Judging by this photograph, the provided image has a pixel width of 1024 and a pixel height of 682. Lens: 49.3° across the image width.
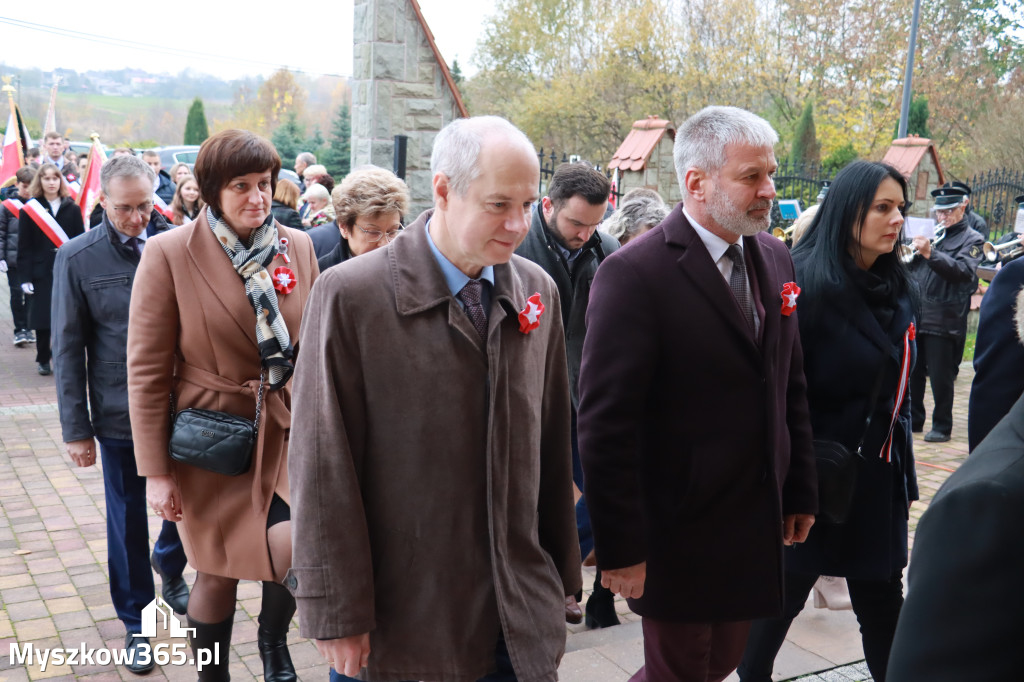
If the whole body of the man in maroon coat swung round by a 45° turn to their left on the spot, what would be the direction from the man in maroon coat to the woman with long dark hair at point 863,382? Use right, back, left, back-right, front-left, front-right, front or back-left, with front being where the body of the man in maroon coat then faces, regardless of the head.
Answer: front-left

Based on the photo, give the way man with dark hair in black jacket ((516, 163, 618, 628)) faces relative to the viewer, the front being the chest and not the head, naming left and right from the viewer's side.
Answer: facing the viewer and to the right of the viewer

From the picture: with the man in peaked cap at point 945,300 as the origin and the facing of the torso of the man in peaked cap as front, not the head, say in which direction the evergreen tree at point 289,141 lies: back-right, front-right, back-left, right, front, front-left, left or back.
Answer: right

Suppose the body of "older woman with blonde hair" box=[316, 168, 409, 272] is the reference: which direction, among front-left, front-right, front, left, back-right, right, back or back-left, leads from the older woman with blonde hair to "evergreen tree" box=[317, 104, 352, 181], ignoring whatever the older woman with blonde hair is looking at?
back-left

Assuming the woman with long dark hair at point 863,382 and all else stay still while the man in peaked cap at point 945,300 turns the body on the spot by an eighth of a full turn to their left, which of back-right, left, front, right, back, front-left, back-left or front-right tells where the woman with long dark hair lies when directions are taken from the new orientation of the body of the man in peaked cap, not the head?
front

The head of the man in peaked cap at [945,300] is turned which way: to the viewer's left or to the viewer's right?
to the viewer's left

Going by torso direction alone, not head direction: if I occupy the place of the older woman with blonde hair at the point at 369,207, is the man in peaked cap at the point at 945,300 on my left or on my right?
on my left

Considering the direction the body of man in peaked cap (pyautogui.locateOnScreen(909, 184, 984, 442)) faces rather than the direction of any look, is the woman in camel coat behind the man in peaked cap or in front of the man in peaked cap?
in front

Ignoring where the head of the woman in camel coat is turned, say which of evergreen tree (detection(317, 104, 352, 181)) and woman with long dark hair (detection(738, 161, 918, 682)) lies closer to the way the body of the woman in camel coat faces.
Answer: the woman with long dark hair

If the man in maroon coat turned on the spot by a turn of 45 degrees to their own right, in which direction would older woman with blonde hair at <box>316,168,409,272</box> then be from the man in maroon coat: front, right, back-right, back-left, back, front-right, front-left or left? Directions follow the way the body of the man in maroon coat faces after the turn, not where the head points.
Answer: back-right

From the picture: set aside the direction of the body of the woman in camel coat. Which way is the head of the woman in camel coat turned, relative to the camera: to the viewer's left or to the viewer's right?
to the viewer's right
